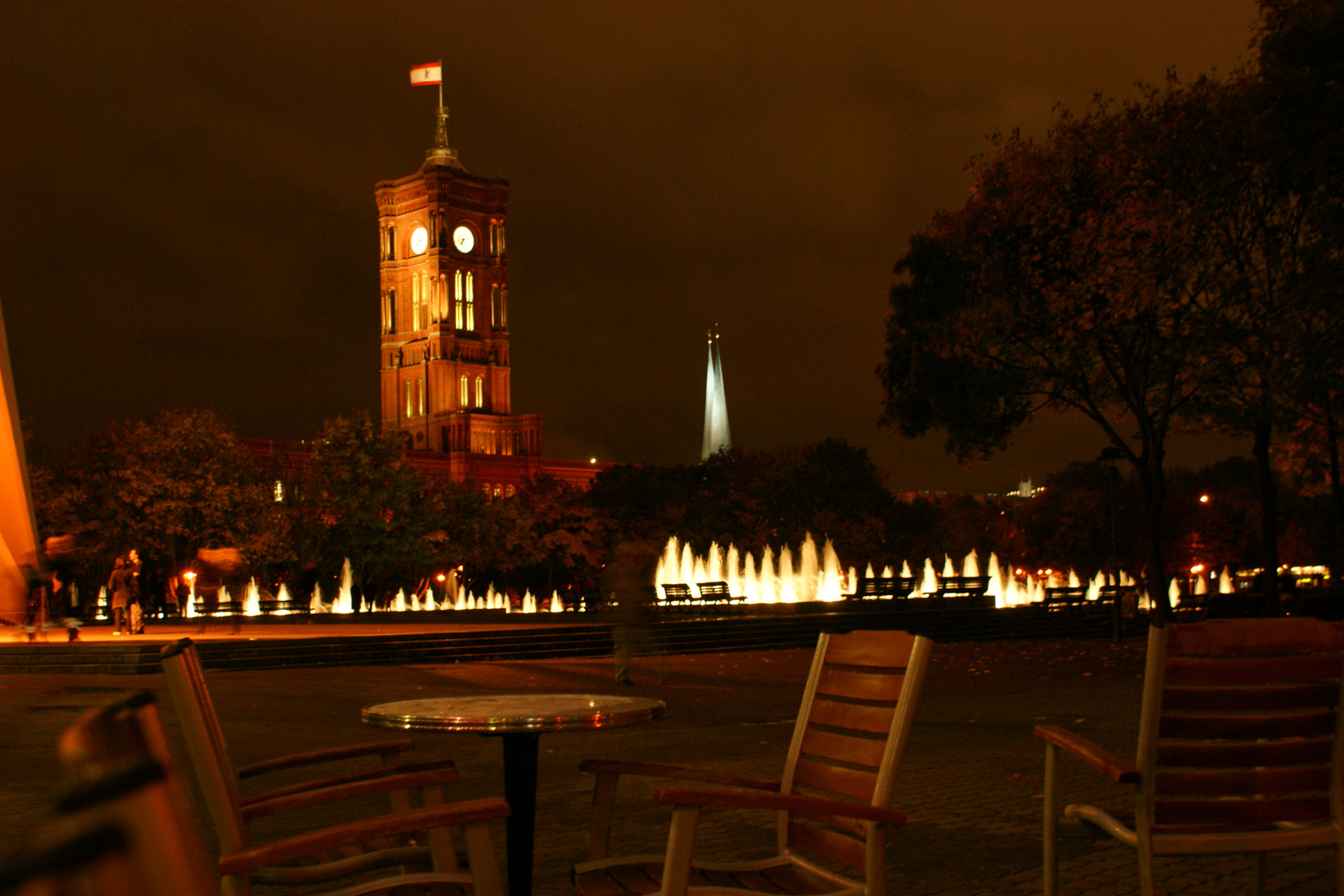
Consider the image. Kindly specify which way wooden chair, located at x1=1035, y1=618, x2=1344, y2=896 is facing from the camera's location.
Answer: facing away from the viewer and to the left of the viewer

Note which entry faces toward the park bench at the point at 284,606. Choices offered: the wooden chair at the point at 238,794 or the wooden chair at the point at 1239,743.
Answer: the wooden chair at the point at 1239,743

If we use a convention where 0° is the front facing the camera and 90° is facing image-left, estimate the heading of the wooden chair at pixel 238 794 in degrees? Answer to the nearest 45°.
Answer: approximately 270°

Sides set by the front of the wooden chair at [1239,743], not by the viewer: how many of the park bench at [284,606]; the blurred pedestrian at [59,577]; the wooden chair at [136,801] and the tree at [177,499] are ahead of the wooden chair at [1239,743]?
3

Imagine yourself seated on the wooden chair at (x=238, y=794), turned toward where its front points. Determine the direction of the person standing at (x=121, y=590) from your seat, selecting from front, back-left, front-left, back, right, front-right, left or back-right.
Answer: left

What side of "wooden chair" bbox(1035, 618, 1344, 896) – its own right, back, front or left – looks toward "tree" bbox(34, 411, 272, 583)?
front

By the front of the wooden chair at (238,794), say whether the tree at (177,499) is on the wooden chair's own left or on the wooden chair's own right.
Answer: on the wooden chair's own left

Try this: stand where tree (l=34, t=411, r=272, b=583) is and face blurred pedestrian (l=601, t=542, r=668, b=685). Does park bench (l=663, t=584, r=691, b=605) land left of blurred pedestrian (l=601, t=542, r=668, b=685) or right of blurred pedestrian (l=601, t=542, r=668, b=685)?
left

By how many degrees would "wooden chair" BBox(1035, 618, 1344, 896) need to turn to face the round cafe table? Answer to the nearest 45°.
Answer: approximately 45° to its left

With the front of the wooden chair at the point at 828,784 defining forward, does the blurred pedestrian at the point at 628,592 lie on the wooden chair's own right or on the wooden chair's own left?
on the wooden chair's own right

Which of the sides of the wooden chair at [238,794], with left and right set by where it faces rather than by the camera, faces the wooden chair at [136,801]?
right
